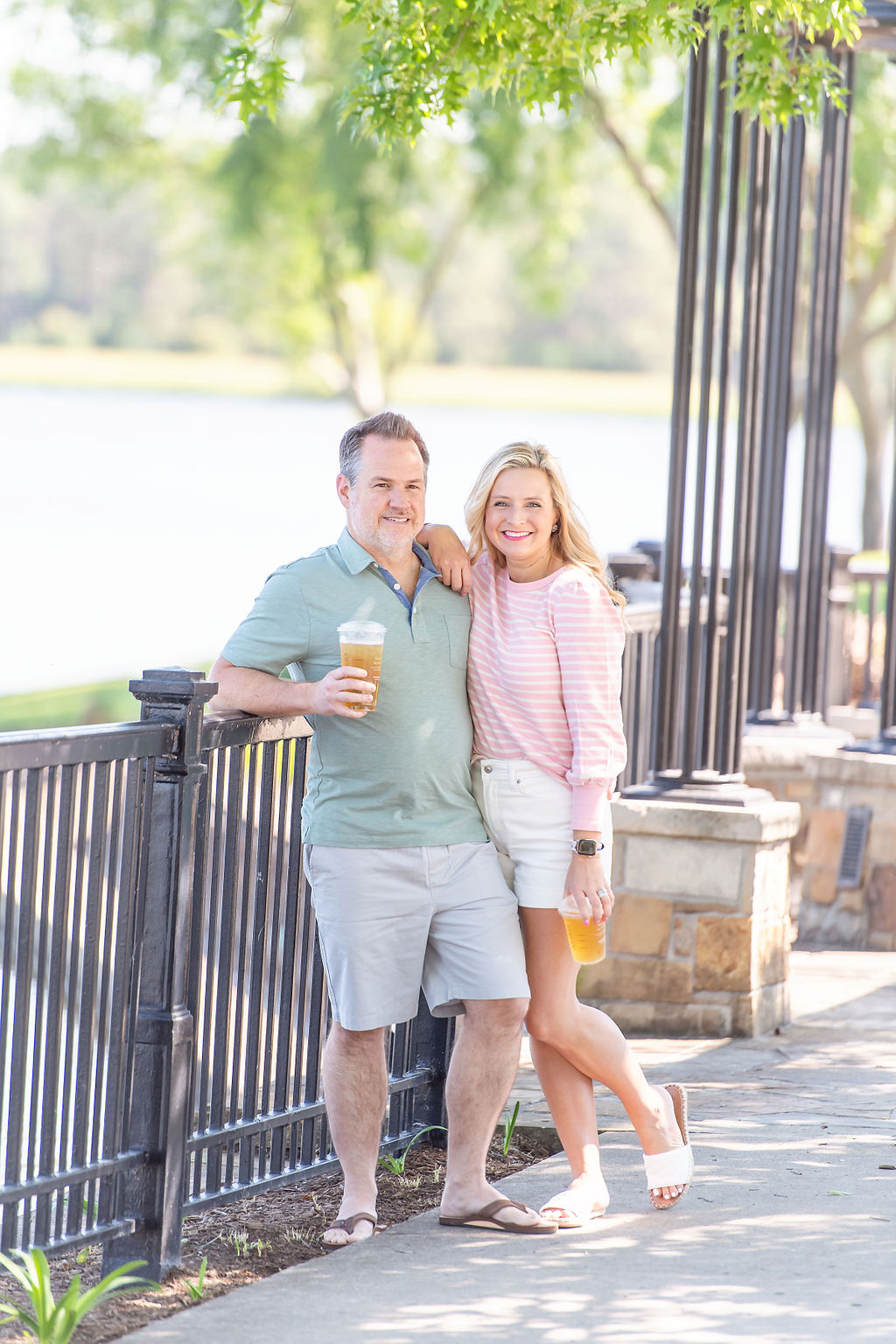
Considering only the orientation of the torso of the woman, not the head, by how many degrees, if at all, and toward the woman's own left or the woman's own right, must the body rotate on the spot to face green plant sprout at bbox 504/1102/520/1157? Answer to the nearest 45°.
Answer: approximately 135° to the woman's own right

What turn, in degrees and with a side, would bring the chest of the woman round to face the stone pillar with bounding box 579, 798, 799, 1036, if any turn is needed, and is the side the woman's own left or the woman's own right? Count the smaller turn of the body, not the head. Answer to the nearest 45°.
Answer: approximately 135° to the woman's own right

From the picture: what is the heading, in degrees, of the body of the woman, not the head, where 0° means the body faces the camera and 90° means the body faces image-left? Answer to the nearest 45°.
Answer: approximately 45°
